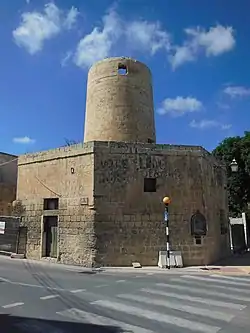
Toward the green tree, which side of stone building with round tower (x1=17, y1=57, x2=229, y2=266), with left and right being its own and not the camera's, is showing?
back

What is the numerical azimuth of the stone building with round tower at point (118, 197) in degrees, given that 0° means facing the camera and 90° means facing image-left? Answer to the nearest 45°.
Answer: approximately 45°
